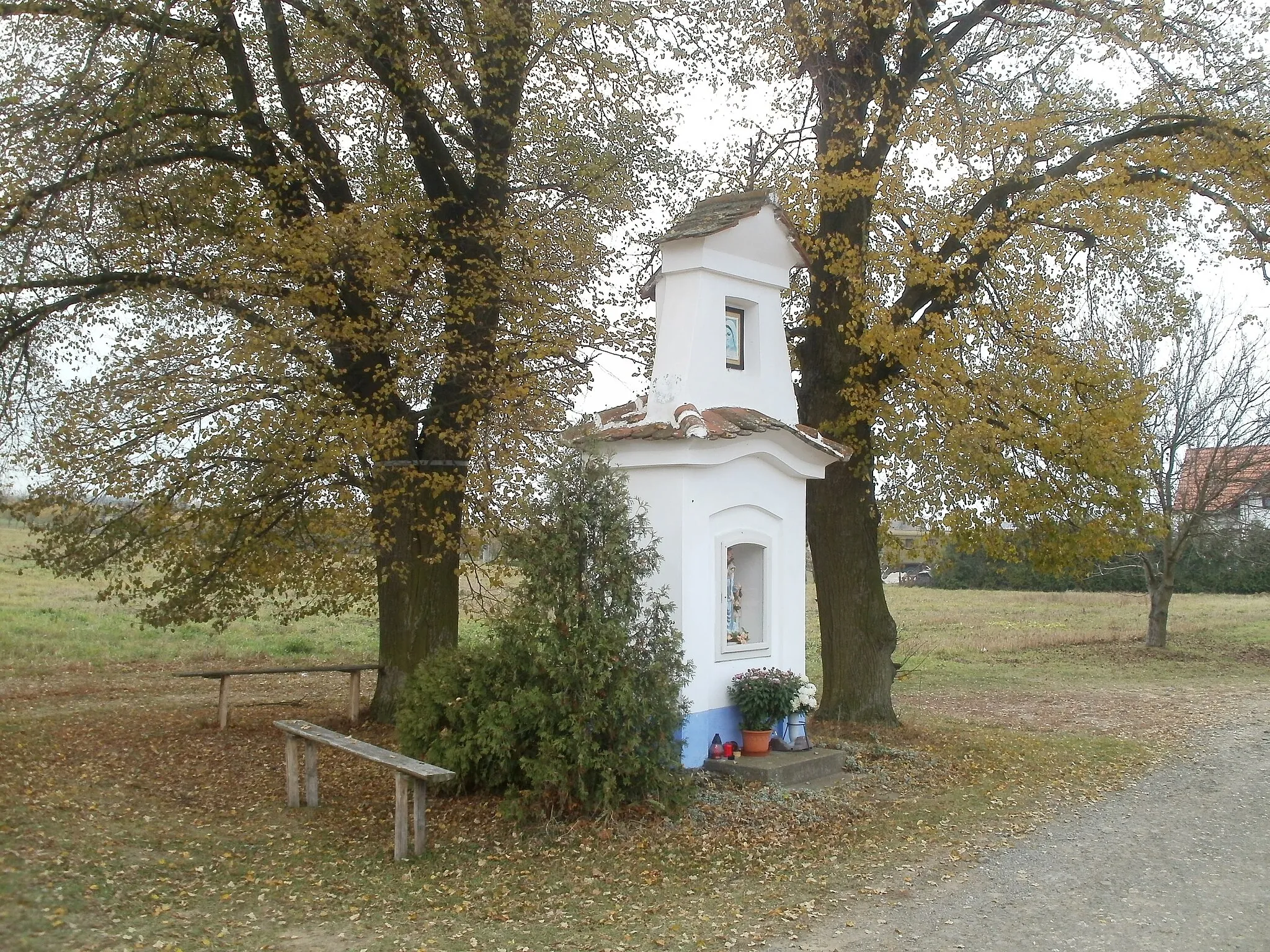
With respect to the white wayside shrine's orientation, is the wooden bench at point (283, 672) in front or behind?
behind

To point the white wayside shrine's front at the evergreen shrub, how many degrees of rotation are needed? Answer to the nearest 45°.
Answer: approximately 90° to its right

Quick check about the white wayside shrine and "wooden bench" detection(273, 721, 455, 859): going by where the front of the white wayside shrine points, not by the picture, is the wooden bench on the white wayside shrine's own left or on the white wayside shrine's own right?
on the white wayside shrine's own right

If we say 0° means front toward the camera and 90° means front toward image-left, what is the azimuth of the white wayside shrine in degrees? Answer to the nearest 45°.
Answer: approximately 315°

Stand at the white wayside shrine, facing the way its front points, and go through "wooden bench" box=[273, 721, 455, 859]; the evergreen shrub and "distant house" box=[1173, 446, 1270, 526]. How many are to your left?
1

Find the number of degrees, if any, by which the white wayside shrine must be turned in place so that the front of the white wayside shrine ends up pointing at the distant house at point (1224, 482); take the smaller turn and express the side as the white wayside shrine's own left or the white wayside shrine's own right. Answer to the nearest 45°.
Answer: approximately 90° to the white wayside shrine's own left
